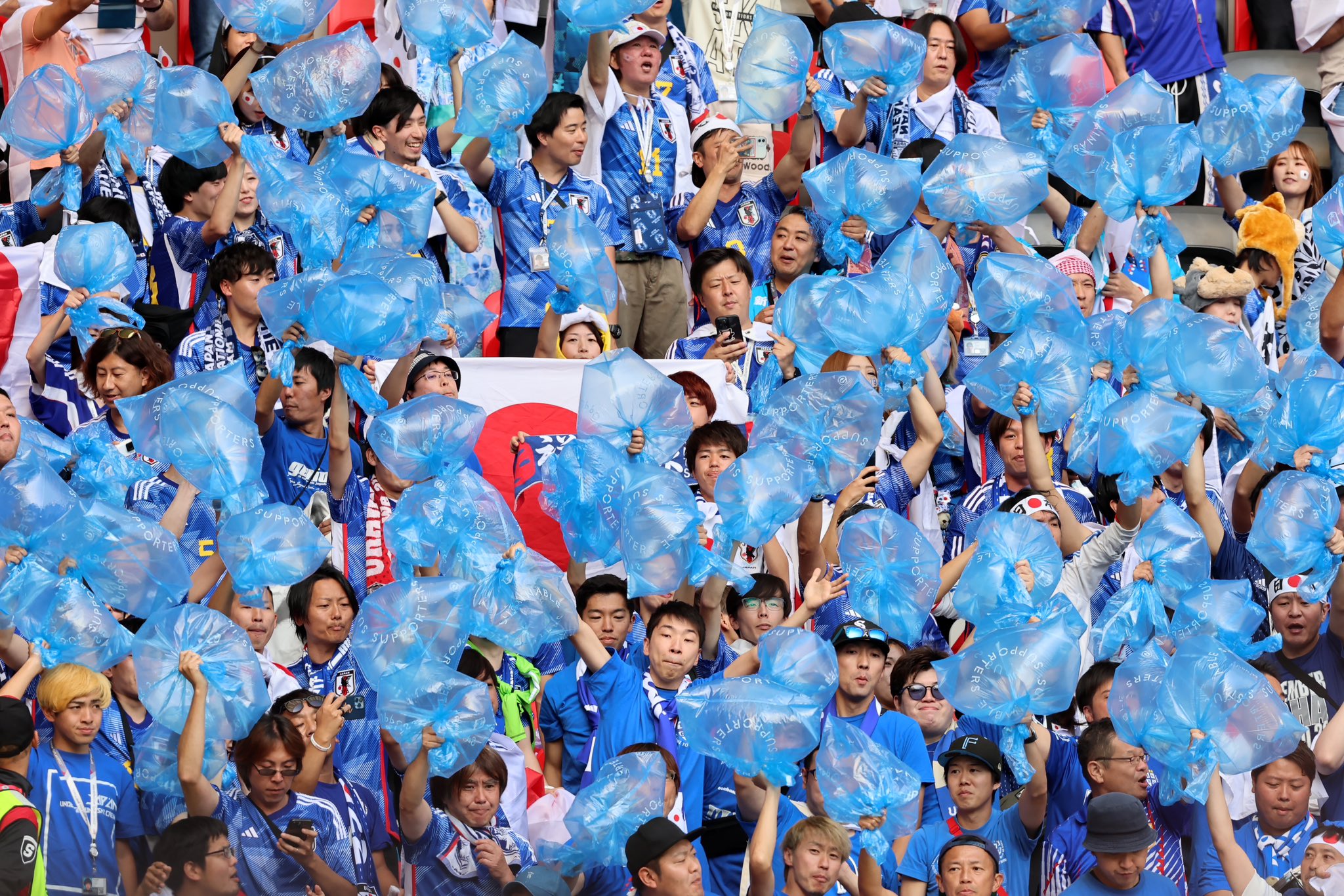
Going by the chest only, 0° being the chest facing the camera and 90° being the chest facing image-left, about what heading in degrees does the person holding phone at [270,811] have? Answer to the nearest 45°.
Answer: approximately 0°
